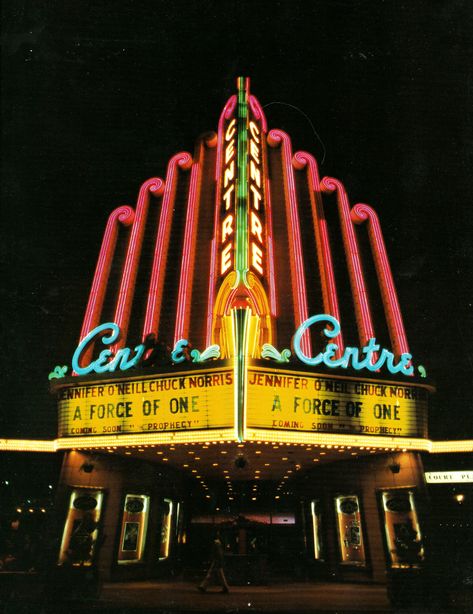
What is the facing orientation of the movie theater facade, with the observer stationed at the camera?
facing the viewer
